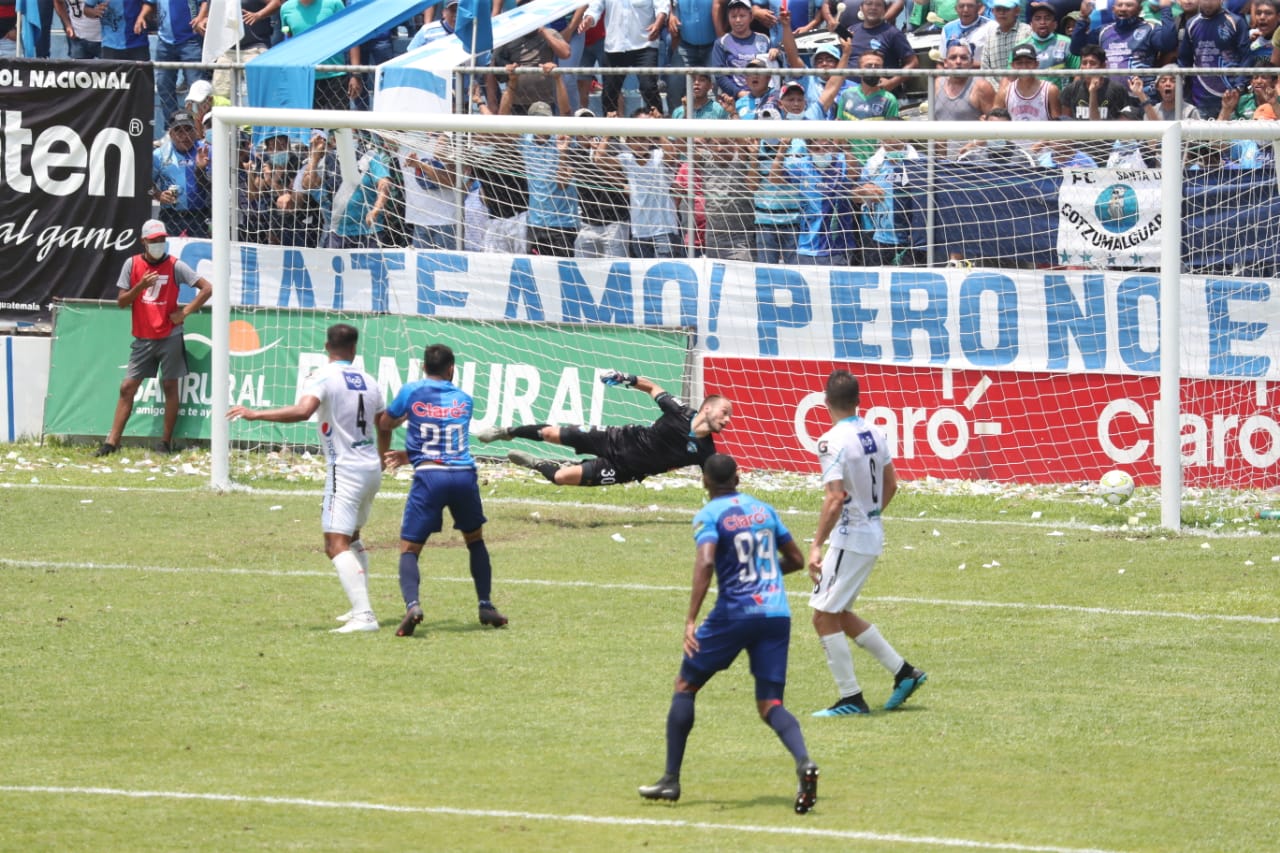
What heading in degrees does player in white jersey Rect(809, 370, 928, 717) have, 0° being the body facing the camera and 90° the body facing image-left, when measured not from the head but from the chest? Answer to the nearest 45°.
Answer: approximately 135°

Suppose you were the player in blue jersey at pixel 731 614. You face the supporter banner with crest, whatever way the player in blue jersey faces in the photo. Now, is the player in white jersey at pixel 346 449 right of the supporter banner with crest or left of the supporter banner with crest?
left

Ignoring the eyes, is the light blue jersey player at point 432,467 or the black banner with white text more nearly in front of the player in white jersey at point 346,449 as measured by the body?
the black banner with white text

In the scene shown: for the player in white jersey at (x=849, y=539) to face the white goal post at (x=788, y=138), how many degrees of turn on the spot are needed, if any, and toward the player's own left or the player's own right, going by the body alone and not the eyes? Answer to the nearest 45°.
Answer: approximately 45° to the player's own right

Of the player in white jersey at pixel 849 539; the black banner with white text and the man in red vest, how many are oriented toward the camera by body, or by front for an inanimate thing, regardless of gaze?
2

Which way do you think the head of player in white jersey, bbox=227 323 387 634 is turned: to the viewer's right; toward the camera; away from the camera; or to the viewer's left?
away from the camera

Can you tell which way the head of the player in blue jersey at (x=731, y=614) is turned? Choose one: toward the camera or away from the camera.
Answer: away from the camera

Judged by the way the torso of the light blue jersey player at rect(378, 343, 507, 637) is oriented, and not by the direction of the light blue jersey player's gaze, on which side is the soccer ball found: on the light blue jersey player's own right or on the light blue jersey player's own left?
on the light blue jersey player's own right

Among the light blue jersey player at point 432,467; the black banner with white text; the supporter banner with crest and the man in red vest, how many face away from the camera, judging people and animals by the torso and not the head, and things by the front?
1

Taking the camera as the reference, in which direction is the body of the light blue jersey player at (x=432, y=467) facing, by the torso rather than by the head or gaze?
away from the camera

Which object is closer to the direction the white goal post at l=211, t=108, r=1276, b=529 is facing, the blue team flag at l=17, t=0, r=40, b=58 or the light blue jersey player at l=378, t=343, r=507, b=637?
the light blue jersey player

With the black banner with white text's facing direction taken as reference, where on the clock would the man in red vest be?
The man in red vest is roughly at 11 o'clock from the black banner with white text.
